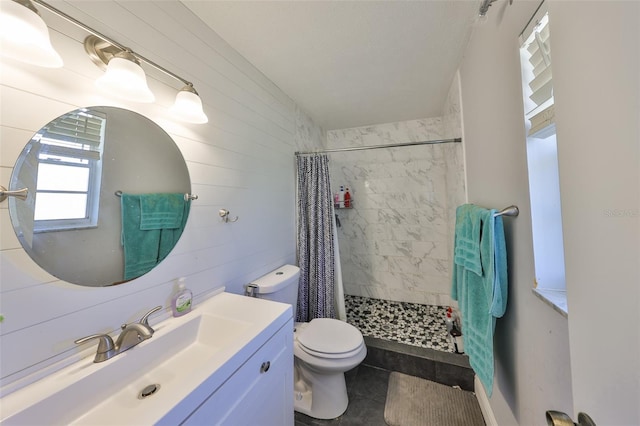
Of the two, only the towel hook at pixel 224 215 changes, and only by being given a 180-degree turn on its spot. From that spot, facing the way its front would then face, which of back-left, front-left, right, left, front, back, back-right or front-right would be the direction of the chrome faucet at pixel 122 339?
left

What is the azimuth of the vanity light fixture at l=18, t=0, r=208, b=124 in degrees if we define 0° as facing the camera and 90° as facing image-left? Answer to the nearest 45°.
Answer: approximately 315°

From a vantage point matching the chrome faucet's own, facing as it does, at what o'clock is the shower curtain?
The shower curtain is roughly at 10 o'clock from the chrome faucet.

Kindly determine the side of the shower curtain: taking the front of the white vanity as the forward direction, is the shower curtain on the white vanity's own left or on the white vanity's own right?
on the white vanity's own left

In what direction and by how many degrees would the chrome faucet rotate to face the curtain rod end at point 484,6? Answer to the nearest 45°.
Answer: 0° — it already faces it

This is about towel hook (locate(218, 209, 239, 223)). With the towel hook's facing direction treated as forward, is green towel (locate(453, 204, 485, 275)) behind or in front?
in front

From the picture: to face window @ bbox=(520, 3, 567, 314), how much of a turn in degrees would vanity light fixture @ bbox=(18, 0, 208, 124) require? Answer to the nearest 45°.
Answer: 0° — it already faces it

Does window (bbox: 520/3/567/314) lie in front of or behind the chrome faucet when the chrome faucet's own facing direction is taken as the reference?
in front
